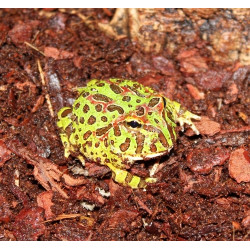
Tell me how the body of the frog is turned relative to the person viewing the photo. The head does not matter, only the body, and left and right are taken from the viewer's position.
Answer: facing the viewer and to the right of the viewer
